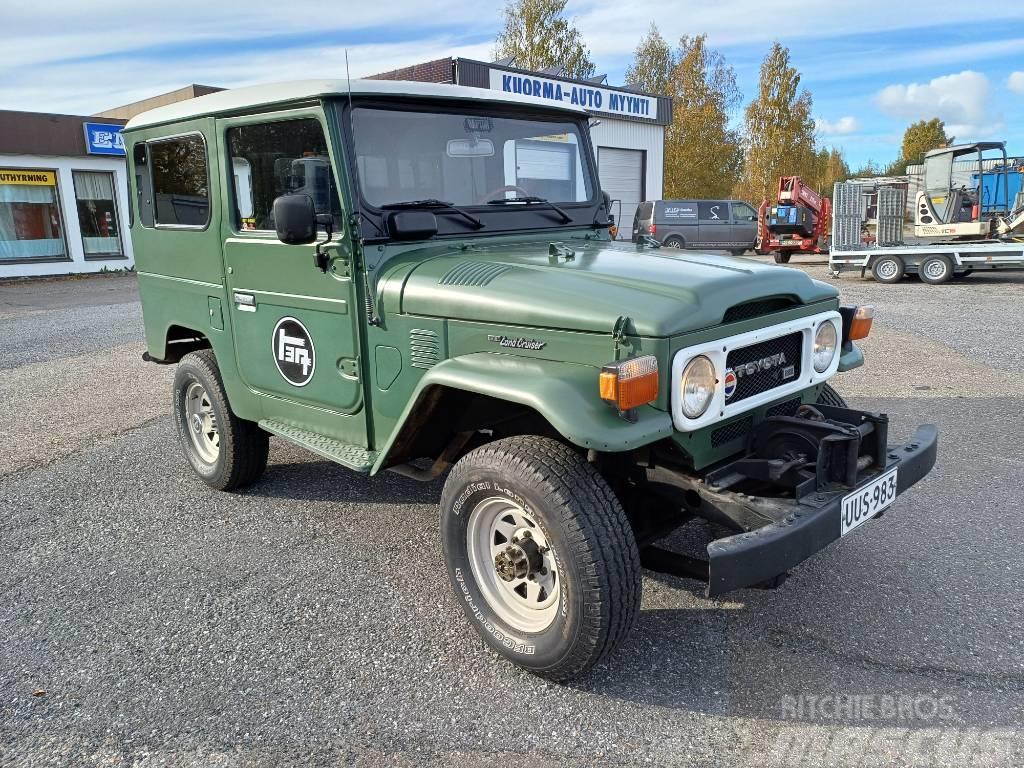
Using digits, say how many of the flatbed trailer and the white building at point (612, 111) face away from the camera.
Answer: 0

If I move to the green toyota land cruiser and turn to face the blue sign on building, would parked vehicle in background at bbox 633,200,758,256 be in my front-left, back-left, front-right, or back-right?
front-right

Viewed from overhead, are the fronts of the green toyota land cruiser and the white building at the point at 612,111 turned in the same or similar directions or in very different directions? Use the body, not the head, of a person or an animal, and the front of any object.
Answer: same or similar directions

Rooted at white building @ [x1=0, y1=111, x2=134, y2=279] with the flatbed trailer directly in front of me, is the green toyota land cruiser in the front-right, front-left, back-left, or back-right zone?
front-right

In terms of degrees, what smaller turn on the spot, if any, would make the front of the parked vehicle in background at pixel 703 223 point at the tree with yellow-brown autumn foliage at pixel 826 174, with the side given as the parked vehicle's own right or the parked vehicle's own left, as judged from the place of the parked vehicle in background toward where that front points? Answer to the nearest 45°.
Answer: approximately 90° to the parked vehicle's own left

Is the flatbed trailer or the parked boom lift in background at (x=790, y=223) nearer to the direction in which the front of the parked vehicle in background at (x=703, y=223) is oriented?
the parked boom lift in background

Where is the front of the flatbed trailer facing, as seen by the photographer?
facing to the right of the viewer

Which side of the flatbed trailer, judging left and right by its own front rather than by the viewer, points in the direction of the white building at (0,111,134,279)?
back

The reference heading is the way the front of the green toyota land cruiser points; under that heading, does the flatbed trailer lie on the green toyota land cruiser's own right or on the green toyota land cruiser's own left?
on the green toyota land cruiser's own left

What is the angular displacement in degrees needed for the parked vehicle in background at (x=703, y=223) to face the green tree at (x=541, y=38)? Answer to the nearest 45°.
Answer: approximately 135° to its left

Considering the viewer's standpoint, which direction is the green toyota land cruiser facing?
facing the viewer and to the right of the viewer
